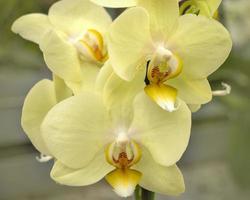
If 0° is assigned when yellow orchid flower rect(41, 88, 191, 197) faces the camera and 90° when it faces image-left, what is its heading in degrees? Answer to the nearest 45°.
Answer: approximately 0°
